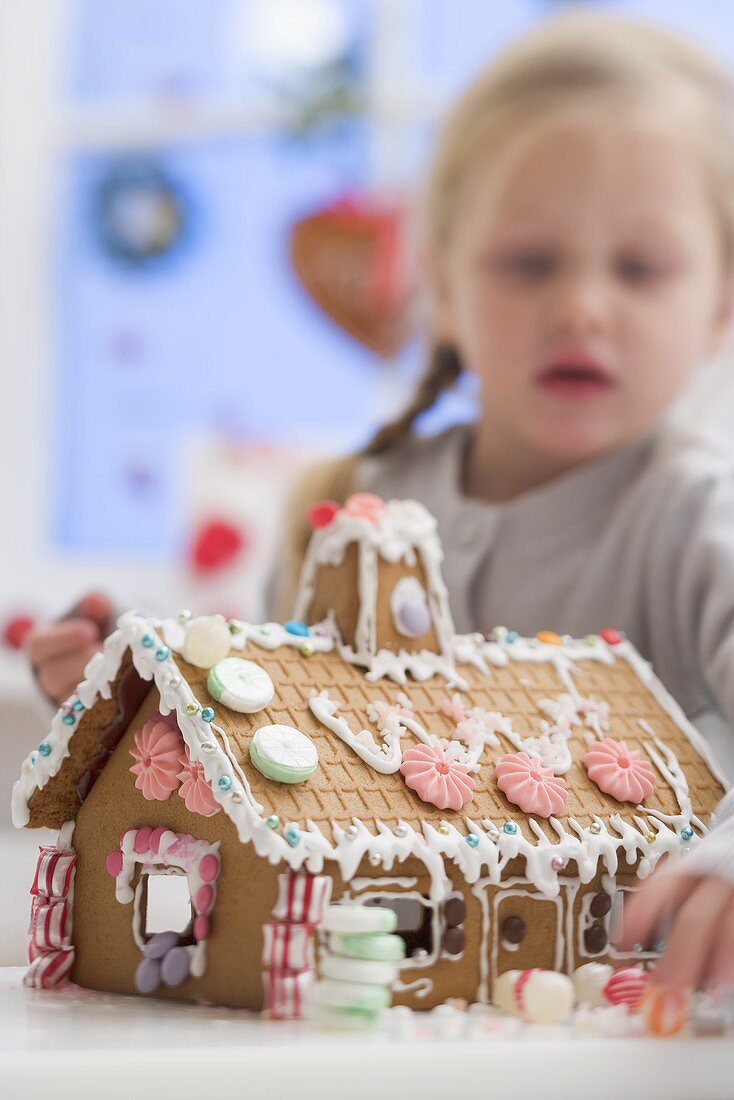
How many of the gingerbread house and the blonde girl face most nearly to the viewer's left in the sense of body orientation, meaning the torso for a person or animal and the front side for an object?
0

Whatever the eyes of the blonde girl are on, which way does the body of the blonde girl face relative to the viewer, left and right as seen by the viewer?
facing the viewer

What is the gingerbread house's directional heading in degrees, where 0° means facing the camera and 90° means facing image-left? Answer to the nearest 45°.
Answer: approximately 315°

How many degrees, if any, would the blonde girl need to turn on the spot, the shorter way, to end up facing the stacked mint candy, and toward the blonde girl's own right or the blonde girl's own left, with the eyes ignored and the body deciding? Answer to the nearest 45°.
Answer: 0° — they already face it
